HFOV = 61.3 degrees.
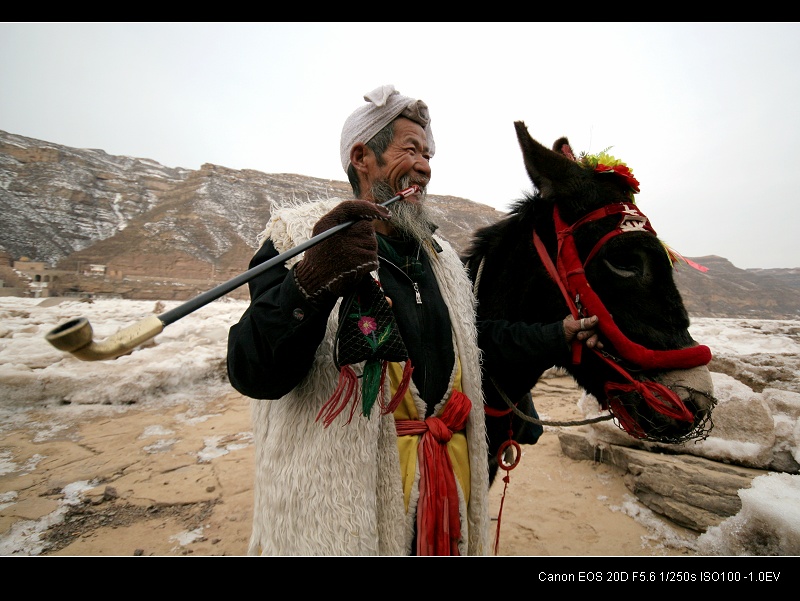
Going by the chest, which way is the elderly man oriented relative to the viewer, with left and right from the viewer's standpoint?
facing the viewer and to the right of the viewer

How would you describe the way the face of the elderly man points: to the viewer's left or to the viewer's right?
to the viewer's right
